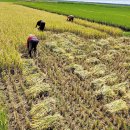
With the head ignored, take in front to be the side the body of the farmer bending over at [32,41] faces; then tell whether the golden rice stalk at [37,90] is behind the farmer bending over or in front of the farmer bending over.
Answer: behind

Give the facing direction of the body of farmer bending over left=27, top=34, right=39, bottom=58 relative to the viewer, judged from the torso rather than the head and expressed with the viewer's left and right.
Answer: facing away from the viewer and to the left of the viewer

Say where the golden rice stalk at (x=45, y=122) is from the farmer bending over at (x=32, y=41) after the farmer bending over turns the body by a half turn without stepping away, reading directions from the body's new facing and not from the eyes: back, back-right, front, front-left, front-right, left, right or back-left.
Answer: front-right

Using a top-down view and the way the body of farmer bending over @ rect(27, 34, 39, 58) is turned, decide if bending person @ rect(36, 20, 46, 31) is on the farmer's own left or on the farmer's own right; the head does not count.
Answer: on the farmer's own right
